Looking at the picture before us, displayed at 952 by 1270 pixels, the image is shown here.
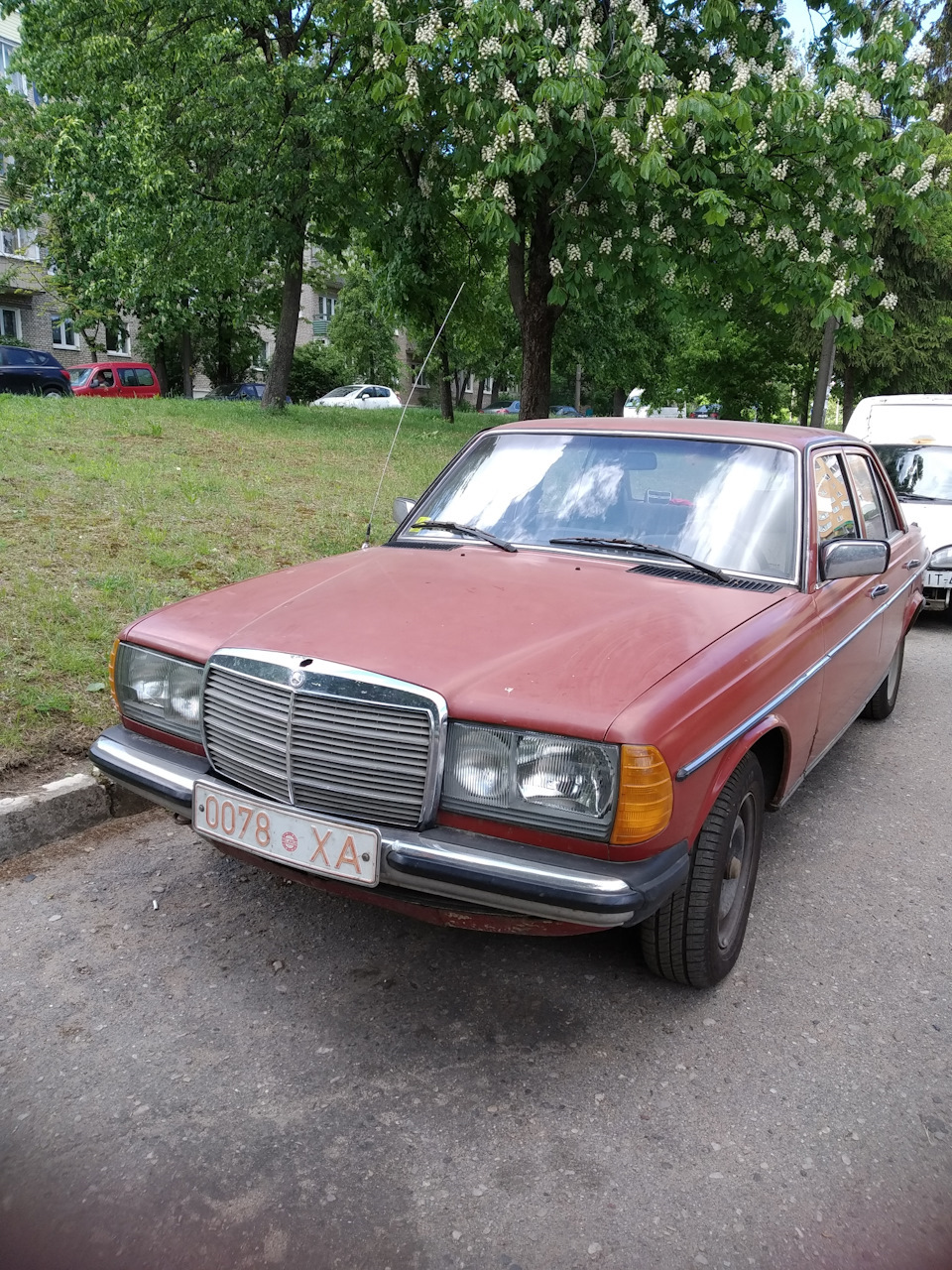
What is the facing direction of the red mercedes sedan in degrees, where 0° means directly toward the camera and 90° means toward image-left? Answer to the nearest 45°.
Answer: approximately 45°

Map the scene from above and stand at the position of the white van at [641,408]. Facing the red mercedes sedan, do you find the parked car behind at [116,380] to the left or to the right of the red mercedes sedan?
right

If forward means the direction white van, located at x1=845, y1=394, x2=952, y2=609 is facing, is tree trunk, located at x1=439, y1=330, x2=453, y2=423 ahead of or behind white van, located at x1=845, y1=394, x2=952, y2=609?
behind

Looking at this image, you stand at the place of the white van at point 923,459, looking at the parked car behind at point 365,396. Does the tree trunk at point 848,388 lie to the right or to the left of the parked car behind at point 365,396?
right

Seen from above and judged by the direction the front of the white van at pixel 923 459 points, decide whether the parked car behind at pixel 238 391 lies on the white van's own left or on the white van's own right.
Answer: on the white van's own right

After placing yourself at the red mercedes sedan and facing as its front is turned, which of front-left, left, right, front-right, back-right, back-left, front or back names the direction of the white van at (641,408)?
back-right

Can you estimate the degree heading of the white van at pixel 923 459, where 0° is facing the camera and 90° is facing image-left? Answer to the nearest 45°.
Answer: approximately 0°

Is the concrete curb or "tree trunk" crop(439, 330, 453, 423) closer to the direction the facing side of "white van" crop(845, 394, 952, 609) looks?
the concrete curb

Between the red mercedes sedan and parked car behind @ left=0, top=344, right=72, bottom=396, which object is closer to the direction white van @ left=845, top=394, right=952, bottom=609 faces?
the red mercedes sedan

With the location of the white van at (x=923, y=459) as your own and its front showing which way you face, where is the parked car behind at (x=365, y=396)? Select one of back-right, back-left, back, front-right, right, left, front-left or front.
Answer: back-right
